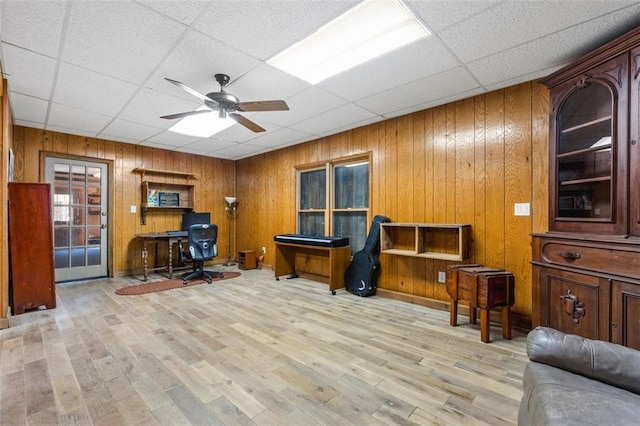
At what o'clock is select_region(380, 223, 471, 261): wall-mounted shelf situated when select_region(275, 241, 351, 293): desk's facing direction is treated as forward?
The wall-mounted shelf is roughly at 9 o'clock from the desk.

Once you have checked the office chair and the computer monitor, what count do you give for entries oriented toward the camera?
1

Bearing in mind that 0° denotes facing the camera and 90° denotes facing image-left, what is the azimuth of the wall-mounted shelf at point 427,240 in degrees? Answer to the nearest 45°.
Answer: approximately 45°

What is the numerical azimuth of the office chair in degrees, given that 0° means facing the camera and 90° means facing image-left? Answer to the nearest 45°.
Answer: approximately 135°

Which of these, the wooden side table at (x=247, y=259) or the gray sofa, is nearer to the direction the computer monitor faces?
the gray sofa

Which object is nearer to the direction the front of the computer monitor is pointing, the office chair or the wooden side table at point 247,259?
the office chair
